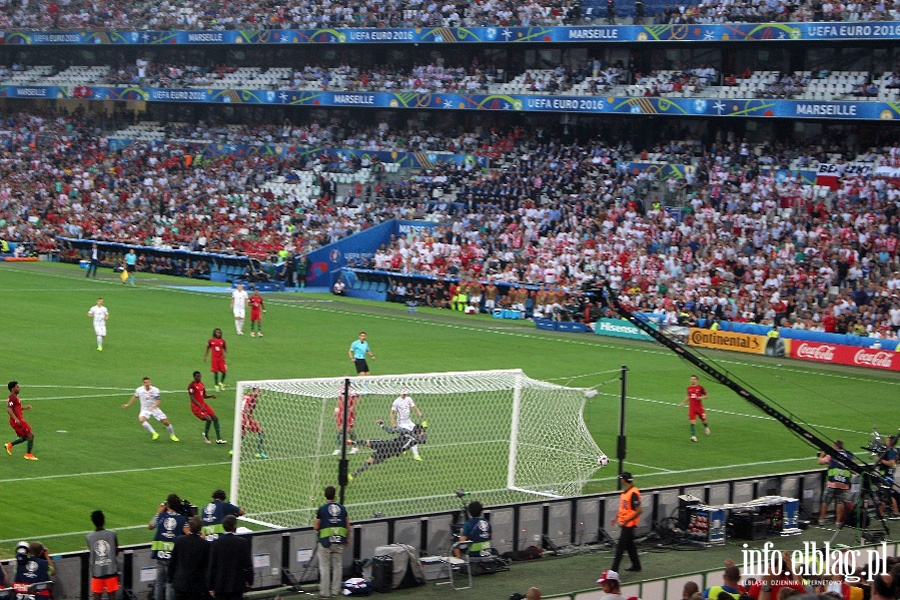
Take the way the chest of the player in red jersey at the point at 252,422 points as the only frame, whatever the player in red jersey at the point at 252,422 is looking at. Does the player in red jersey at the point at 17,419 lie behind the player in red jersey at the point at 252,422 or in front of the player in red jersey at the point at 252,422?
behind

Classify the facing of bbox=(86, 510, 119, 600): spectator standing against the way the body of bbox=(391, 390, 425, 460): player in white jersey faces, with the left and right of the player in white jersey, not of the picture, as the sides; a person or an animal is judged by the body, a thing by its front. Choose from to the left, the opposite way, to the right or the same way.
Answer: the opposite way

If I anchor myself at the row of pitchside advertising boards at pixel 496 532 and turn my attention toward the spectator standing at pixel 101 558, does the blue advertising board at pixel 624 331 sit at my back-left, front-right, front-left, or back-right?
back-right

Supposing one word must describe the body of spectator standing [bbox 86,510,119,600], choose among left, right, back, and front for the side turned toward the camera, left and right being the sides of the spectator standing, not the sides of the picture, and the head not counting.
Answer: back

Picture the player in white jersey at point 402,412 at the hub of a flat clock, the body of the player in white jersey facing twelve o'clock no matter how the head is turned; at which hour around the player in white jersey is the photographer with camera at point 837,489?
The photographer with camera is roughly at 11 o'clock from the player in white jersey.

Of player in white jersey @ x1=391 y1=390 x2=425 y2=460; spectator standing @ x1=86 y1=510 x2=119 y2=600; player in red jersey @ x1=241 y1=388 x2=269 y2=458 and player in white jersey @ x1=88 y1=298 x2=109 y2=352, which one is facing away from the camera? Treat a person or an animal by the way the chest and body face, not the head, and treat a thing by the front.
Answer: the spectator standing

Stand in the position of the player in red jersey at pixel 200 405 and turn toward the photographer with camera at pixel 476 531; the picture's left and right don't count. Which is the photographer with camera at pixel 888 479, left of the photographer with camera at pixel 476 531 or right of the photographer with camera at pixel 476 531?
left

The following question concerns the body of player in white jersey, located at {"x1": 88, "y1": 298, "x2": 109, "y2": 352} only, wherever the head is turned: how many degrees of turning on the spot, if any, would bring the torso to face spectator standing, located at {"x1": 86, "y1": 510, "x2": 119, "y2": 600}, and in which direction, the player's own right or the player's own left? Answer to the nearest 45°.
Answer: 0° — they already face them

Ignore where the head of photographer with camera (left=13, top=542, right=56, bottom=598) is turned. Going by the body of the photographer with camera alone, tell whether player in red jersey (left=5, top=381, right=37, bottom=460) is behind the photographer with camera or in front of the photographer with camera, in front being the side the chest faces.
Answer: in front

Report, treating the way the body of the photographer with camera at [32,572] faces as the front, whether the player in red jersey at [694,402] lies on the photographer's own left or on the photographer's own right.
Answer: on the photographer's own right

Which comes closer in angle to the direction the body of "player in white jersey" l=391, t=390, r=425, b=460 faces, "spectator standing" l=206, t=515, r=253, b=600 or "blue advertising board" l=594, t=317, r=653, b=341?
the spectator standing

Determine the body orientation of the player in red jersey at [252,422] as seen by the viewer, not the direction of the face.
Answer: to the viewer's right

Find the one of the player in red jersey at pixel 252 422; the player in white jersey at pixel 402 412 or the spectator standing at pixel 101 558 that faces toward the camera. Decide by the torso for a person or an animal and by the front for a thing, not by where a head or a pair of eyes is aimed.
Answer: the player in white jersey

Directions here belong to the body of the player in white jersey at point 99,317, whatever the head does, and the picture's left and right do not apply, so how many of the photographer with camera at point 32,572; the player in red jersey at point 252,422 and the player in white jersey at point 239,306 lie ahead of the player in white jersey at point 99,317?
2

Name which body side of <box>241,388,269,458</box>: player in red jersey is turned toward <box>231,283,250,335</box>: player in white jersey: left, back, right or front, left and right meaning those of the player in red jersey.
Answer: left

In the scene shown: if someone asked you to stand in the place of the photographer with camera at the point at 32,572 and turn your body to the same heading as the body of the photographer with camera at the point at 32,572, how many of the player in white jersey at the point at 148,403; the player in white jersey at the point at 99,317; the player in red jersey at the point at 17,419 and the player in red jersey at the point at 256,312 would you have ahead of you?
4

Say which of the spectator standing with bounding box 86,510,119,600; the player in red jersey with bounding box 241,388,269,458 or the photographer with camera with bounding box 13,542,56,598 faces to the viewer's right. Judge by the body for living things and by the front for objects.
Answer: the player in red jersey

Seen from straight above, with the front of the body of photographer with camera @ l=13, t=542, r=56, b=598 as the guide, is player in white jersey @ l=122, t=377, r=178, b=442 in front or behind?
in front
